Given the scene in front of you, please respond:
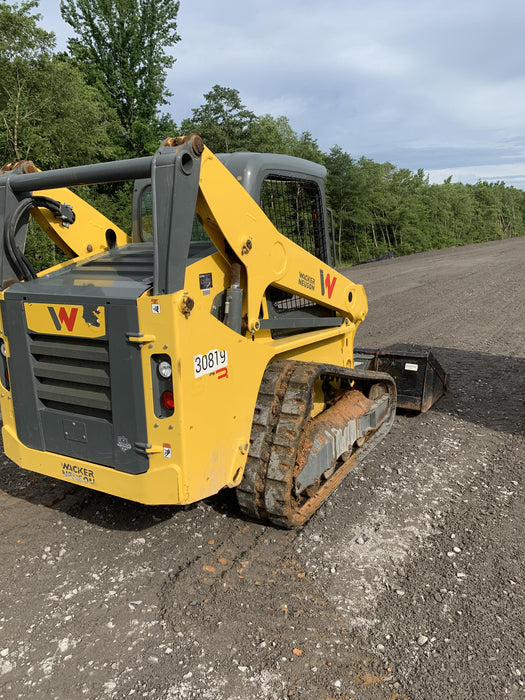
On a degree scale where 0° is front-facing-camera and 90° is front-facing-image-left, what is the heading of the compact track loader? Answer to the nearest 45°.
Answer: approximately 225°

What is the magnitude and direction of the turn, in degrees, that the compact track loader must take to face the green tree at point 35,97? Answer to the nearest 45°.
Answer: approximately 45° to its left

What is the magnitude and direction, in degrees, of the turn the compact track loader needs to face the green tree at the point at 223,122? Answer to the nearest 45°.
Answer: approximately 45° to its left

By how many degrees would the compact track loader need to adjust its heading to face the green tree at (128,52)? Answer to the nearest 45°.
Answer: approximately 45° to its left
